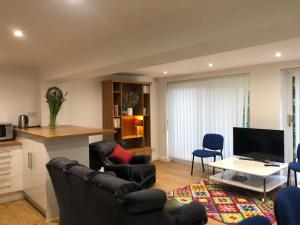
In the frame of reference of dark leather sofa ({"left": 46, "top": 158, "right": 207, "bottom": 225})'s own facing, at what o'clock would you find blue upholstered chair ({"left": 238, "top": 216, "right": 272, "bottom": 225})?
The blue upholstered chair is roughly at 3 o'clock from the dark leather sofa.

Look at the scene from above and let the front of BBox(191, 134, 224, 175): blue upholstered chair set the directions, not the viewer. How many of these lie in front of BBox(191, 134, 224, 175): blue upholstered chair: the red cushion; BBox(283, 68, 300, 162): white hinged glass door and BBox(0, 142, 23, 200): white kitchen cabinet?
2

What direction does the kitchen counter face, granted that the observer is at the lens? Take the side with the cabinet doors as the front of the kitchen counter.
facing the viewer and to the left of the viewer

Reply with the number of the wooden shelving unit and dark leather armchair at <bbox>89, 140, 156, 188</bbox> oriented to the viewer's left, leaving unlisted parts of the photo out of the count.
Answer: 0

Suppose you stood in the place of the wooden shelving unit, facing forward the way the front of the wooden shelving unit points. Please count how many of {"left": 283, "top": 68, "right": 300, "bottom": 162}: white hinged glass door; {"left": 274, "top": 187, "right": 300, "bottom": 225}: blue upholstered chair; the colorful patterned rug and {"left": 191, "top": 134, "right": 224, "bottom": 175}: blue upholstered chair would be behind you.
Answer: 0

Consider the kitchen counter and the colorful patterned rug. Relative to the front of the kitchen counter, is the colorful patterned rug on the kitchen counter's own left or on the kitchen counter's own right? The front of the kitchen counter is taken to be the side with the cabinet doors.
on the kitchen counter's own left

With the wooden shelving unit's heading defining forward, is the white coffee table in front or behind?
in front

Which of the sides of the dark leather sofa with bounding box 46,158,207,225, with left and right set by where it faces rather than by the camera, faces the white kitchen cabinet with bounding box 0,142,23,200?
left

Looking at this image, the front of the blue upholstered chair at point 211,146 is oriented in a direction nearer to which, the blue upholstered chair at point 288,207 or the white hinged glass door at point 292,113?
the blue upholstered chair

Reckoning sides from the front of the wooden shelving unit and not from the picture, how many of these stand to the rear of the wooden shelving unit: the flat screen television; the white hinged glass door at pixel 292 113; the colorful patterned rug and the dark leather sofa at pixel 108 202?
0

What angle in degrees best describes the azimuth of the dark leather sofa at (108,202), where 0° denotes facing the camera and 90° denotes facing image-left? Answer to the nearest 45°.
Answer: approximately 225°

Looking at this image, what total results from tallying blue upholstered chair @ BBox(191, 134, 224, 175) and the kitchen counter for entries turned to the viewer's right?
0

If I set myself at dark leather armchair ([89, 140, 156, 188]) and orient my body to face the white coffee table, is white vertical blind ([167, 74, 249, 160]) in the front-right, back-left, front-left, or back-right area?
front-left

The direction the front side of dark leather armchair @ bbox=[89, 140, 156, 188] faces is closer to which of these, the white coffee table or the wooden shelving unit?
the white coffee table

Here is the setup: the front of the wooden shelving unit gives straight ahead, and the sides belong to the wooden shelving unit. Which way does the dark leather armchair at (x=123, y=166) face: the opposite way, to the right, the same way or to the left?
the same way

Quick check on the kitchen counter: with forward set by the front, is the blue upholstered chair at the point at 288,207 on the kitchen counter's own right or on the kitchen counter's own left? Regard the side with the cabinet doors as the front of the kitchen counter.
on the kitchen counter's own left
